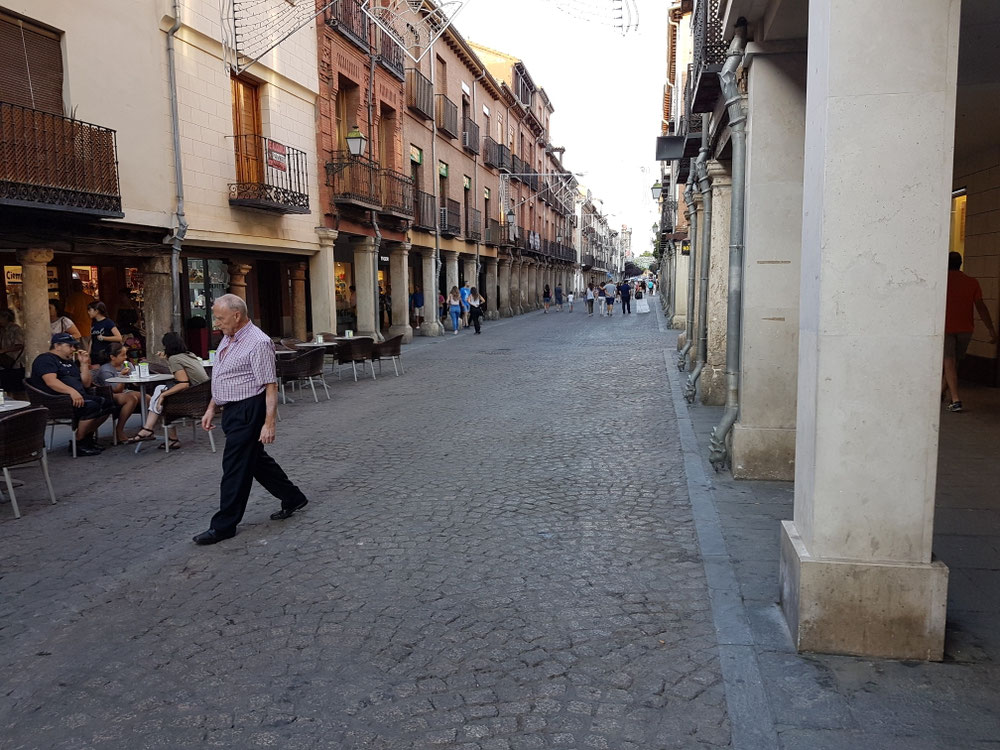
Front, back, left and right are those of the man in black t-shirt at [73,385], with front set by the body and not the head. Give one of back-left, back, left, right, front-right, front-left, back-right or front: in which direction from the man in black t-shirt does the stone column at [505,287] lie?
front-left

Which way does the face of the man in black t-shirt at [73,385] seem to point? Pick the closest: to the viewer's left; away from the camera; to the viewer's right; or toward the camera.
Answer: to the viewer's right

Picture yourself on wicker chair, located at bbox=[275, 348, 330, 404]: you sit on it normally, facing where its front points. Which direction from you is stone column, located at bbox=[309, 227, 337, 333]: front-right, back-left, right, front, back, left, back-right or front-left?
front-right

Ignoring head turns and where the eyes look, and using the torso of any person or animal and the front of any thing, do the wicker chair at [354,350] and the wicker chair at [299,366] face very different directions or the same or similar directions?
same or similar directions

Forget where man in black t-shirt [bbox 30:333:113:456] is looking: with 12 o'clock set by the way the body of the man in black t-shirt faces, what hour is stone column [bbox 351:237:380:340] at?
The stone column is roughly at 10 o'clock from the man in black t-shirt.

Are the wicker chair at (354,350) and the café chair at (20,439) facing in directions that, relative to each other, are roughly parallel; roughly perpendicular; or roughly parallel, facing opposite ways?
roughly parallel

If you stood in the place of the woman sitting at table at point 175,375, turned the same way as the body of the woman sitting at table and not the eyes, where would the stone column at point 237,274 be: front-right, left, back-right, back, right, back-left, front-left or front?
right

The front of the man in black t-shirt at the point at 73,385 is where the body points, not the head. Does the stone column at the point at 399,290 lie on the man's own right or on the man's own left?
on the man's own left

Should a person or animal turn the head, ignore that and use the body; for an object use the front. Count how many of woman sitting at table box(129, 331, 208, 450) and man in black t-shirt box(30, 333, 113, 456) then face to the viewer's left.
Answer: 1

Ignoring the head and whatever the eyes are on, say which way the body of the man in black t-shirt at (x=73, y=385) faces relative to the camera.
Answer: to the viewer's right

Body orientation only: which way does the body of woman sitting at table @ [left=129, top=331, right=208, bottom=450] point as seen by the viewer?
to the viewer's left

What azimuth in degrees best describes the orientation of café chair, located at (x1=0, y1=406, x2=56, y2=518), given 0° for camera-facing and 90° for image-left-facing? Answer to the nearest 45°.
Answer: approximately 135°

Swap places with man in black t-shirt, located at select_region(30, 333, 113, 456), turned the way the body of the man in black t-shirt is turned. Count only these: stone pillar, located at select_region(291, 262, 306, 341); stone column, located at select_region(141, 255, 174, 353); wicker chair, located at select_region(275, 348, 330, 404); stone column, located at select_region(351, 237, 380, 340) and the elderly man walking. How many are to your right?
1

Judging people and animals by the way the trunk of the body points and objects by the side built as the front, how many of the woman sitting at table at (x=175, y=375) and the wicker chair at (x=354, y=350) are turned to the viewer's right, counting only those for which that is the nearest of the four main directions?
0
